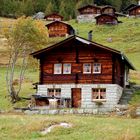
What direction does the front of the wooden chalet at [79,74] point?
toward the camera
